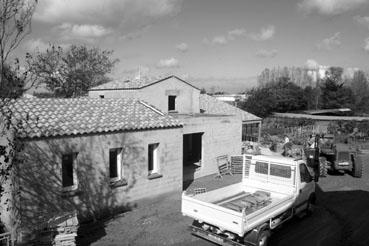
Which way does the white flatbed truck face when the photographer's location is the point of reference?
facing away from the viewer and to the right of the viewer

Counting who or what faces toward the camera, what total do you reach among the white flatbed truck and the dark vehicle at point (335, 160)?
1

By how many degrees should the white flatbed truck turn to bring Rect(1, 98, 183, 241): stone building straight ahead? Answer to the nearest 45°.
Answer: approximately 135° to its left

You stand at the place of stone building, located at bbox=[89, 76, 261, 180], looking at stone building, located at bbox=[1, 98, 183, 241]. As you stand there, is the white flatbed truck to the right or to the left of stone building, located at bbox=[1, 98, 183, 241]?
left

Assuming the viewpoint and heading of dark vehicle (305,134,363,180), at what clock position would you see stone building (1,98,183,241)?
The stone building is roughly at 1 o'clock from the dark vehicle.

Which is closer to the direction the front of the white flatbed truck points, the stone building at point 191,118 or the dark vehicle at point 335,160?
the dark vehicle

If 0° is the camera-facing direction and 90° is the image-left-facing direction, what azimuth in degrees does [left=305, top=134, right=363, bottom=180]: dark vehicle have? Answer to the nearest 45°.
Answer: approximately 0°

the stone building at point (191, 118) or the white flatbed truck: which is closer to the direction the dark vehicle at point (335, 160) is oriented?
the white flatbed truck

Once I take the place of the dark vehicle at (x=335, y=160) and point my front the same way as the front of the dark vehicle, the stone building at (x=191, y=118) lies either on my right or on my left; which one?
on my right
